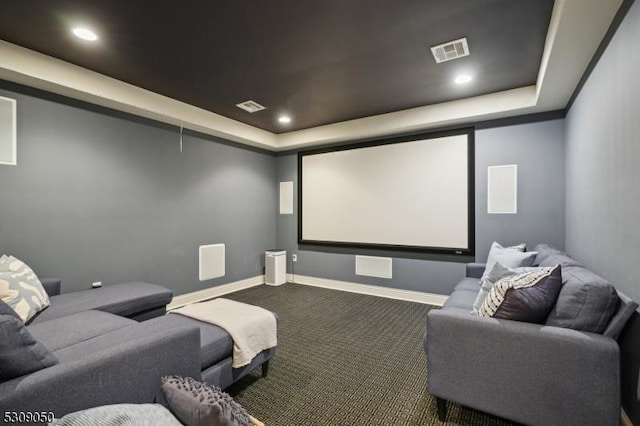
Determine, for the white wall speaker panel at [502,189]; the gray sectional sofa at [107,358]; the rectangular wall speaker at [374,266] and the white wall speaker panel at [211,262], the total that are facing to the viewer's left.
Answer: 0

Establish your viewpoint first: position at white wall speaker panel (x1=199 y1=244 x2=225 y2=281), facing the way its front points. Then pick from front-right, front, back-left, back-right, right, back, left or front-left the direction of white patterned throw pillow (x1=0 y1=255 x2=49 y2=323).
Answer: right

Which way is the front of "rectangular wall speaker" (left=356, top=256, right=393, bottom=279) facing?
toward the camera

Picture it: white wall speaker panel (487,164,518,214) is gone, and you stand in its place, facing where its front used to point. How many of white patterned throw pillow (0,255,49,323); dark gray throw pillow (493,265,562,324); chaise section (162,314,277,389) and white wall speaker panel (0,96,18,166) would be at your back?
0

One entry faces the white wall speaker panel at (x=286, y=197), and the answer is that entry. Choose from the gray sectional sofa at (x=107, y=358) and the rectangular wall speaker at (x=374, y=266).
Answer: the gray sectional sofa

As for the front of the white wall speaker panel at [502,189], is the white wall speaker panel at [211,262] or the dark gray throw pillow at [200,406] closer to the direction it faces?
the dark gray throw pillow

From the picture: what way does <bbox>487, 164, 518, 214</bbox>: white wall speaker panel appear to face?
toward the camera

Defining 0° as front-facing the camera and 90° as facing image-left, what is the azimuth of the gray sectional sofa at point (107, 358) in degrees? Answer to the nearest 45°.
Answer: approximately 225°

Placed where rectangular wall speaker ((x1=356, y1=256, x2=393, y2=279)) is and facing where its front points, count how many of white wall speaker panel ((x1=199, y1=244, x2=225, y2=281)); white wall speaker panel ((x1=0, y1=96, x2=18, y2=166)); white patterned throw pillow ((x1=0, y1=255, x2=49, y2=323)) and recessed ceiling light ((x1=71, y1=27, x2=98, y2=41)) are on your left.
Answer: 0

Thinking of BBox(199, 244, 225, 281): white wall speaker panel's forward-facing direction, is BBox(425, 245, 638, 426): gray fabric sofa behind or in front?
in front

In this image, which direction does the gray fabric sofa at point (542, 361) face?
to the viewer's left

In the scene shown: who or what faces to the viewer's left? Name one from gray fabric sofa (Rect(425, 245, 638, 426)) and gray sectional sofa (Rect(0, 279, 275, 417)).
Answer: gray fabric sofa (Rect(425, 245, 638, 426))

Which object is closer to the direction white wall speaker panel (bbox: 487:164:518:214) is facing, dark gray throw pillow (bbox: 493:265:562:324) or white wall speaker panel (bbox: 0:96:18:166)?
the dark gray throw pillow

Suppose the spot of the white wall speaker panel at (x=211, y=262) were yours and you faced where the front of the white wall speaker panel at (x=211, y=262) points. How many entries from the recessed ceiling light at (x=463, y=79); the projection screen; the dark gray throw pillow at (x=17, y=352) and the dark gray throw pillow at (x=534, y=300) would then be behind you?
0

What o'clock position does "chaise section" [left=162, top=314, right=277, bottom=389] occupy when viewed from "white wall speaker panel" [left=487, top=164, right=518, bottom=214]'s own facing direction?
The chaise section is roughly at 1 o'clock from the white wall speaker panel.
